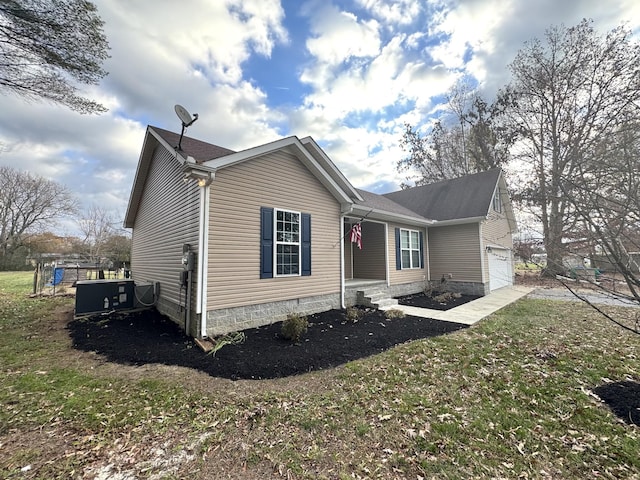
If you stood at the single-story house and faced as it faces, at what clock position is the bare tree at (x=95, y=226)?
The bare tree is roughly at 6 o'clock from the single-story house.

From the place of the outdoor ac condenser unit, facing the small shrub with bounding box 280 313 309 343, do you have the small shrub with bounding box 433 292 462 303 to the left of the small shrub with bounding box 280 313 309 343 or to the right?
left

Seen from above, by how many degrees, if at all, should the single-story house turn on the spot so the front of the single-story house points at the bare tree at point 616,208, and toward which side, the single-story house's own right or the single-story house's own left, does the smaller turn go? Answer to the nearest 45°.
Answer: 0° — it already faces it

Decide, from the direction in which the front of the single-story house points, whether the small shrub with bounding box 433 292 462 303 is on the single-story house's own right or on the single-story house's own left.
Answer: on the single-story house's own left

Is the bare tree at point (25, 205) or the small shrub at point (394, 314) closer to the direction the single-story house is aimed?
the small shrub

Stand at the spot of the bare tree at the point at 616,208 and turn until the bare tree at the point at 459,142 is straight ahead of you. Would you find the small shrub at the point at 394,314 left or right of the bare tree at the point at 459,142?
left

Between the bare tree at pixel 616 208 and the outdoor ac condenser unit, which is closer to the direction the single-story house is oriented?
the bare tree

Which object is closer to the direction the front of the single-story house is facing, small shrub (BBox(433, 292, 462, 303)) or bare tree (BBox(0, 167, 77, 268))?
the small shrub

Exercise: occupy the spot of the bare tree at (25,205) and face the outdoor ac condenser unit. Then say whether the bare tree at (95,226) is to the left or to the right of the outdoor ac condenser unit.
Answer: left

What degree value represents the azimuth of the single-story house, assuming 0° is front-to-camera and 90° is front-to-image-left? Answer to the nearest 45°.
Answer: approximately 315°

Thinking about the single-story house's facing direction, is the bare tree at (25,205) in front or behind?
behind
